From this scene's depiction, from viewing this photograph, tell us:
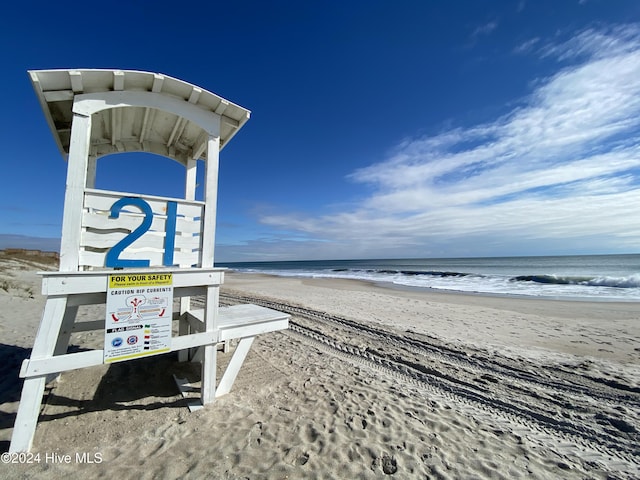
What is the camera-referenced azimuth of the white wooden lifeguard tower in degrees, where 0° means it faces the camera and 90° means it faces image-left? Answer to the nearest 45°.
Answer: approximately 270°
